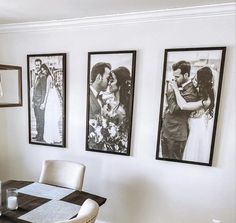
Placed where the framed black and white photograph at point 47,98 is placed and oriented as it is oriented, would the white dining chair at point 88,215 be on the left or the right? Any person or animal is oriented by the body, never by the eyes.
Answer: on its left

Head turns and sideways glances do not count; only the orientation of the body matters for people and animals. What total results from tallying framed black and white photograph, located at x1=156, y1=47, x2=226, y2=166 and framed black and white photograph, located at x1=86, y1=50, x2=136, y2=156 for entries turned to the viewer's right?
0

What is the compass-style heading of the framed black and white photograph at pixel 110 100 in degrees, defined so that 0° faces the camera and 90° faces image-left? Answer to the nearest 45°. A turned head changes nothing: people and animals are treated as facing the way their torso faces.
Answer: approximately 45°

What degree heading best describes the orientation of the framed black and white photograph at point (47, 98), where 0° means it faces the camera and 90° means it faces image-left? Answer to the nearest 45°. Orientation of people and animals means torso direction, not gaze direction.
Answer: approximately 45°

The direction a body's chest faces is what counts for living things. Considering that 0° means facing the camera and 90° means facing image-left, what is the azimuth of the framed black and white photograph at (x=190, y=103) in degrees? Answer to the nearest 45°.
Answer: approximately 45°

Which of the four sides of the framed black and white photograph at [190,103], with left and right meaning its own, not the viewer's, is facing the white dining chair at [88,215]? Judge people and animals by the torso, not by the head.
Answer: front

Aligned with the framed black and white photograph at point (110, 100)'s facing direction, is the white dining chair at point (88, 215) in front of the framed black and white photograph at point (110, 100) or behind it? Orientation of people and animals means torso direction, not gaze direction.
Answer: in front

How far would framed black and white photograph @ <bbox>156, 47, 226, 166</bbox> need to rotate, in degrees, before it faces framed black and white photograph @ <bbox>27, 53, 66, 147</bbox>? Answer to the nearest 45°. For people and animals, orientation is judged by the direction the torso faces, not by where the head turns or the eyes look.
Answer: approximately 45° to its right

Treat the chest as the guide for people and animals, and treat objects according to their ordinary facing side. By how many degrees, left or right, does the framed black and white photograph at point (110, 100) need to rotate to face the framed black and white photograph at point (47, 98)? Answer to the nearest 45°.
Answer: approximately 45° to its right

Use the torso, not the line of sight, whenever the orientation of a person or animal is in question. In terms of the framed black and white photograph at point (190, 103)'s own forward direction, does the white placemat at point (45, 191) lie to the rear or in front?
in front

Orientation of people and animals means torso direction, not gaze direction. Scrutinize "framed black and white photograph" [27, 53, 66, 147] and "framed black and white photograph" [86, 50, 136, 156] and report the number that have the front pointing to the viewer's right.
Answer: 0

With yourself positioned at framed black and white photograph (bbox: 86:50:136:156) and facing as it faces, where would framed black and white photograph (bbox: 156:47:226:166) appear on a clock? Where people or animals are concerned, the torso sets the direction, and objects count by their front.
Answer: framed black and white photograph (bbox: 156:47:226:166) is roughly at 8 o'clock from framed black and white photograph (bbox: 86:50:136:156).
